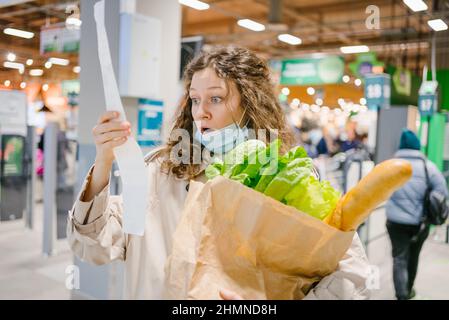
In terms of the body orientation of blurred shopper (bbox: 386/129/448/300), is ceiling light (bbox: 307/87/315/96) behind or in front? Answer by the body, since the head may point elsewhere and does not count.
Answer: in front

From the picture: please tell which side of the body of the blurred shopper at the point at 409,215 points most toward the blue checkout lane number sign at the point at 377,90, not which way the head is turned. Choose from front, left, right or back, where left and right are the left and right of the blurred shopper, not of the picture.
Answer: front

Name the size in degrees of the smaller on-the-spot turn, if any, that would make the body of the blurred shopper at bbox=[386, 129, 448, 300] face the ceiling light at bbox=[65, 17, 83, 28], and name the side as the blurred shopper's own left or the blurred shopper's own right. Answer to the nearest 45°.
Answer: approximately 135° to the blurred shopper's own left

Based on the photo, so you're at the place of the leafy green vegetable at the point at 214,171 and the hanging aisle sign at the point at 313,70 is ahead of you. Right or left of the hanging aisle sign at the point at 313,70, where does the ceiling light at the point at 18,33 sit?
left

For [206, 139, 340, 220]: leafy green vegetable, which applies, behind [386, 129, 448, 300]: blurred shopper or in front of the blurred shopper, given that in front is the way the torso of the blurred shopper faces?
behind

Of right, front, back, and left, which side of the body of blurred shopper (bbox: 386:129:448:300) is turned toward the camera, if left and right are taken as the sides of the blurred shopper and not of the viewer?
back

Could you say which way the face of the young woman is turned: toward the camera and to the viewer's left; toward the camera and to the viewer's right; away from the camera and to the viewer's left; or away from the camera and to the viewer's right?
toward the camera and to the viewer's left

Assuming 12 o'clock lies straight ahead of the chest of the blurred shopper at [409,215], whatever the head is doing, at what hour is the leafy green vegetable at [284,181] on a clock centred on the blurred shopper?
The leafy green vegetable is roughly at 6 o'clock from the blurred shopper.

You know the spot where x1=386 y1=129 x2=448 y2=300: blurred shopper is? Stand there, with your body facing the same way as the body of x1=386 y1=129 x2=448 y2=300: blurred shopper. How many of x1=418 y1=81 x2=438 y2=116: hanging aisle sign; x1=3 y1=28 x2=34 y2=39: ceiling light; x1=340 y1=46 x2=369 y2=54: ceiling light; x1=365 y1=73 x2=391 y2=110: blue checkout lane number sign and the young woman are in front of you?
3

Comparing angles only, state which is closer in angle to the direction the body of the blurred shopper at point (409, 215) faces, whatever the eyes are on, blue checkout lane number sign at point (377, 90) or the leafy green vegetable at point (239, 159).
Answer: the blue checkout lane number sign

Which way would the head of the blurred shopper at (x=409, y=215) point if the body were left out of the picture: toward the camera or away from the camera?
away from the camera

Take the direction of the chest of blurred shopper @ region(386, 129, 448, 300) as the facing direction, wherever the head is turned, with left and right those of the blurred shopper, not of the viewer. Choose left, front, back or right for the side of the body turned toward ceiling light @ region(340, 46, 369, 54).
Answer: front

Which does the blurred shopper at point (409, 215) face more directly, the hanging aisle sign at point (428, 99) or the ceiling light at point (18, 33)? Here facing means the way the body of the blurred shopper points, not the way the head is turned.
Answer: the hanging aisle sign

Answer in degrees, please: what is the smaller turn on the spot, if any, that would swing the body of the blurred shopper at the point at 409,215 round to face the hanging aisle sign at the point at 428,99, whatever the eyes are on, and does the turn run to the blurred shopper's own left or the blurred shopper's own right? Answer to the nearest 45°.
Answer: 0° — they already face it

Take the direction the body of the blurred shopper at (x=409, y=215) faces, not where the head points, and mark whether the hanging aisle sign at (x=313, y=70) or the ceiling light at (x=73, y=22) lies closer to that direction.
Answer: the hanging aisle sign

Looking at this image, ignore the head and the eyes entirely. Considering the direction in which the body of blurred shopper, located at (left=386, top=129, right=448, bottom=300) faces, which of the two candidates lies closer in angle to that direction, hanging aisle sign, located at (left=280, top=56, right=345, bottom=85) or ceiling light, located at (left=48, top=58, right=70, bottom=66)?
the hanging aisle sign

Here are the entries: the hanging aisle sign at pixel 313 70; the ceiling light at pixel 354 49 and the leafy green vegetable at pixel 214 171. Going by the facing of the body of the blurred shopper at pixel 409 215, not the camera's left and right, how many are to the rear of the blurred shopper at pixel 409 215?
1

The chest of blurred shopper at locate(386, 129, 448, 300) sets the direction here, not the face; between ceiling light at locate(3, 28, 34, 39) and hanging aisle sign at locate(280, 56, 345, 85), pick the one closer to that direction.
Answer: the hanging aisle sign

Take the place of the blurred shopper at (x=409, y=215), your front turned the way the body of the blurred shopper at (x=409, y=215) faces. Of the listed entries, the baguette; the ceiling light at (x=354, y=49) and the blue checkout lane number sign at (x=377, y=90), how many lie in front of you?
2

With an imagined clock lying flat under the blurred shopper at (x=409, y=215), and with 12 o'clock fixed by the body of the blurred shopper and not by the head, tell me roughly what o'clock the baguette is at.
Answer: The baguette is roughly at 6 o'clock from the blurred shopper.
